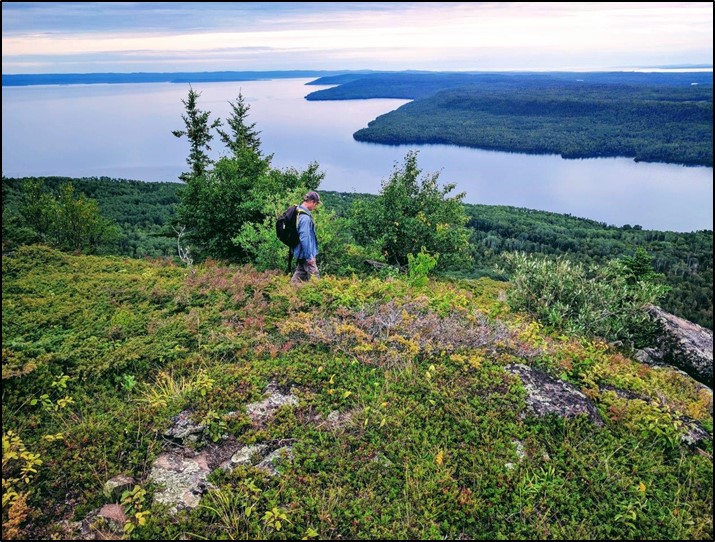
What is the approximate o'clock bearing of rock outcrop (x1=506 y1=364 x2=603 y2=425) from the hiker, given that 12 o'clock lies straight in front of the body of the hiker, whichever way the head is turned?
The rock outcrop is roughly at 2 o'clock from the hiker.

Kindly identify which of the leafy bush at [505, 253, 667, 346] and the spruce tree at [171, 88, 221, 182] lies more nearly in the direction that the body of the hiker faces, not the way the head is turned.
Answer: the leafy bush

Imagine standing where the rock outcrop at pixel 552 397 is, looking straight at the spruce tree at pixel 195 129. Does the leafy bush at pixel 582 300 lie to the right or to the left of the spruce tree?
right

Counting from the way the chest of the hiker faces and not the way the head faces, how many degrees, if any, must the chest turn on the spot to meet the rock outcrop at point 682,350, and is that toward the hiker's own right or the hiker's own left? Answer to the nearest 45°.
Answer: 0° — they already face it

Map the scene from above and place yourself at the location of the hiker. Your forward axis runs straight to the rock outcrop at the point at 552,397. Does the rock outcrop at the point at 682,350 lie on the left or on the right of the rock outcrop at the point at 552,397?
left

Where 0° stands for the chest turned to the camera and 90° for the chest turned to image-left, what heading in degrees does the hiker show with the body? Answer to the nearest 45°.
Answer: approximately 270°

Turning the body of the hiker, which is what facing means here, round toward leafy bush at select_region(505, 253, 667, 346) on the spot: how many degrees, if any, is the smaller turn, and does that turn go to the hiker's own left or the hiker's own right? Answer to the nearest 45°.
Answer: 0° — they already face it

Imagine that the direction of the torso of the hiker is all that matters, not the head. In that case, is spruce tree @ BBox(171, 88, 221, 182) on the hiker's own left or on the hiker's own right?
on the hiker's own left

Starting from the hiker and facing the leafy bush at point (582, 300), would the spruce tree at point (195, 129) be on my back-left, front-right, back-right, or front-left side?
back-left
